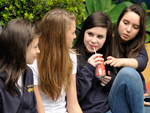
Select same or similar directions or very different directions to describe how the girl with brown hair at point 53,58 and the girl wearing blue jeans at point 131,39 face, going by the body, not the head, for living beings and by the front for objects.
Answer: very different directions

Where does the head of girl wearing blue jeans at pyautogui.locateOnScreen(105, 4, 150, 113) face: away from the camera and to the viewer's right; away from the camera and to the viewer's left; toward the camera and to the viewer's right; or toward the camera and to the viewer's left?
toward the camera and to the viewer's left

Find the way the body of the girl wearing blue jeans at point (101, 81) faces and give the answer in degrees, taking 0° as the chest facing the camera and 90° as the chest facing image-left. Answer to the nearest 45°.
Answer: approximately 315°

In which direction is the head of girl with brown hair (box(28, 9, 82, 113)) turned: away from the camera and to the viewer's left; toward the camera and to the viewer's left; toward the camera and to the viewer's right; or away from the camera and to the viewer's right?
away from the camera and to the viewer's right

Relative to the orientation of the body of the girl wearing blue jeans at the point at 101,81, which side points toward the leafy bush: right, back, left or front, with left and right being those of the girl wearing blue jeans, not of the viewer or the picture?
back

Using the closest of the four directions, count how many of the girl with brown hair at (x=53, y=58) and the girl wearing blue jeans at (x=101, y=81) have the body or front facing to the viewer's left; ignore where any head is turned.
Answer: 0

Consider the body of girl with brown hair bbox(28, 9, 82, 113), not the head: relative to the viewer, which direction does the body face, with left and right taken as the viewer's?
facing away from the viewer and to the right of the viewer

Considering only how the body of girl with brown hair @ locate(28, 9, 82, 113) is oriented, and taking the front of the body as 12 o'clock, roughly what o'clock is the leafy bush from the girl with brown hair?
The leafy bush is roughly at 10 o'clock from the girl with brown hair.

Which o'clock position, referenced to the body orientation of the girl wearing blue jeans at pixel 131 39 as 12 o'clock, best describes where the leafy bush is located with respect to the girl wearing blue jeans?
The leafy bush is roughly at 3 o'clock from the girl wearing blue jeans.

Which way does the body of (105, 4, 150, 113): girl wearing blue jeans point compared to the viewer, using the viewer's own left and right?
facing the viewer and to the left of the viewer

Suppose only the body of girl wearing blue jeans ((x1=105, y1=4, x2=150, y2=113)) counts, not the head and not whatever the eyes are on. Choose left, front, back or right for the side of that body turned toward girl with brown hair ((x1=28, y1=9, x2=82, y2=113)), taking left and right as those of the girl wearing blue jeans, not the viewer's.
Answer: front

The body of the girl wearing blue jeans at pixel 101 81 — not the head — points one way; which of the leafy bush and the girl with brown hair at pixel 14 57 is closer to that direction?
the girl with brown hair
